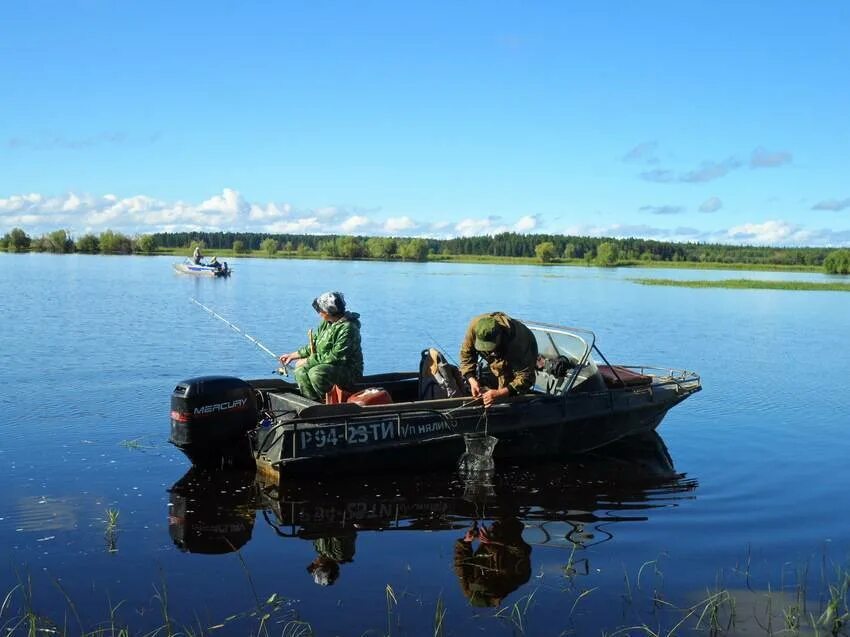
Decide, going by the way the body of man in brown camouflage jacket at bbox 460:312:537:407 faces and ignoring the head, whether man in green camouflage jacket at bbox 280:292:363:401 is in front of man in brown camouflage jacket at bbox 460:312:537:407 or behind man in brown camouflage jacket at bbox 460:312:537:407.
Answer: in front

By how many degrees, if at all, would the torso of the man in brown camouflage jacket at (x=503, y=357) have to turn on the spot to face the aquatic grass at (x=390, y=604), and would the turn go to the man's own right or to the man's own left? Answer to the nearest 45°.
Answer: approximately 45° to the man's own left

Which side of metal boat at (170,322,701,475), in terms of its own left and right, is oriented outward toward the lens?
right

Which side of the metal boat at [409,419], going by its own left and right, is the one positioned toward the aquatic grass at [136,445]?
back

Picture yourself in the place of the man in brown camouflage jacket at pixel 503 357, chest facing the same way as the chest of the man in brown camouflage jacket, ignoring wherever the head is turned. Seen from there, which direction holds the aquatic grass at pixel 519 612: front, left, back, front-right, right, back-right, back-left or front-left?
front-left

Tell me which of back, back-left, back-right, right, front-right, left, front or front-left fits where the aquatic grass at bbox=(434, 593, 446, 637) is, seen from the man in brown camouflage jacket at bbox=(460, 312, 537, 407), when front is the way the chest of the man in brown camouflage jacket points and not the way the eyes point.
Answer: front-left

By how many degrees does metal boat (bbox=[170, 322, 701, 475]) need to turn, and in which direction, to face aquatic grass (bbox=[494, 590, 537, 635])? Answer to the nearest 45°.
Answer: approximately 90° to its right

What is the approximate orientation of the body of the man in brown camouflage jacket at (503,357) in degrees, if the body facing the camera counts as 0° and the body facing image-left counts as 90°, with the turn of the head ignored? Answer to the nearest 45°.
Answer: approximately 45°

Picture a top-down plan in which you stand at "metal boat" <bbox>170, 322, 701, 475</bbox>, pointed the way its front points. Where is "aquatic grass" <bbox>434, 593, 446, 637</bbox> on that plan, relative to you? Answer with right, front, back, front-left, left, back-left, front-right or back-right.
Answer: right

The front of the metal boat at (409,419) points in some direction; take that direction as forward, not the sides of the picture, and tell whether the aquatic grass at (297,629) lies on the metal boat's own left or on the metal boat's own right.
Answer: on the metal boat's own right
